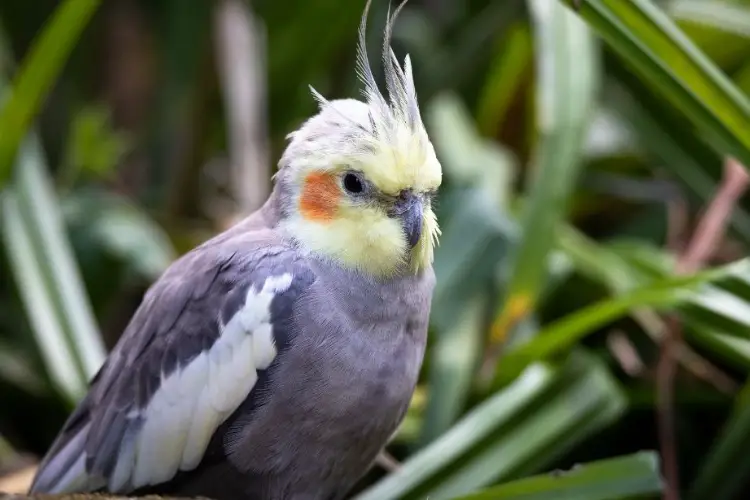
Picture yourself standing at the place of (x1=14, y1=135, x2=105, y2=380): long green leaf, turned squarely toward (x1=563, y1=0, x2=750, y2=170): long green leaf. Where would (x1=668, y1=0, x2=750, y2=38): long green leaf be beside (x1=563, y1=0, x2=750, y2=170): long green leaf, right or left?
left

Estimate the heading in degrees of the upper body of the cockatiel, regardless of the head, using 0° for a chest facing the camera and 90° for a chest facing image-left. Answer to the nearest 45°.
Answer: approximately 315°

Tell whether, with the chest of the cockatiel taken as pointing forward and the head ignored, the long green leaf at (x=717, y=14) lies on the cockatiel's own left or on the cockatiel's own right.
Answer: on the cockatiel's own left
